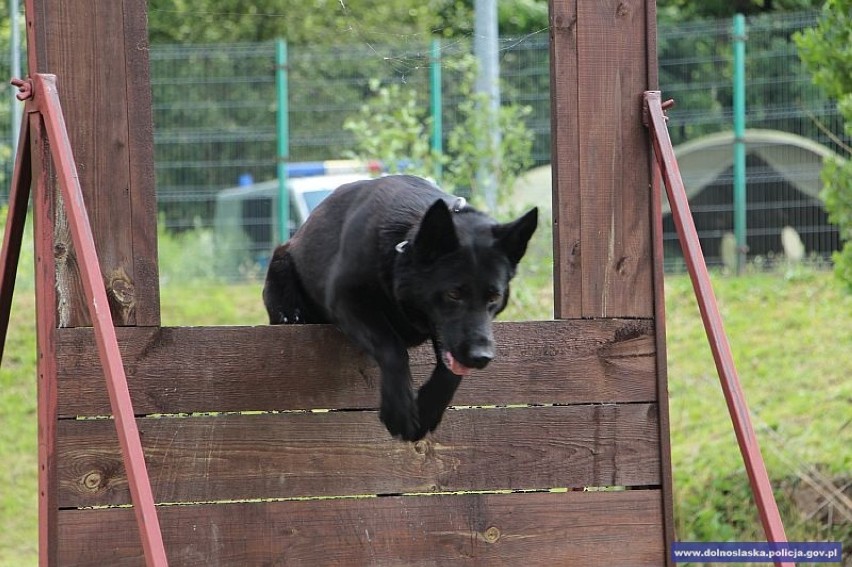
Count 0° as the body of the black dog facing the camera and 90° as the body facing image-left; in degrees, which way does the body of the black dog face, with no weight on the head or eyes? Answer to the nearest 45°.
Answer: approximately 315°

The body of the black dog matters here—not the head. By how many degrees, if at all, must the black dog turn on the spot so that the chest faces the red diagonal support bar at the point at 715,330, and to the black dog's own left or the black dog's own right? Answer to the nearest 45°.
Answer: approximately 45° to the black dog's own left

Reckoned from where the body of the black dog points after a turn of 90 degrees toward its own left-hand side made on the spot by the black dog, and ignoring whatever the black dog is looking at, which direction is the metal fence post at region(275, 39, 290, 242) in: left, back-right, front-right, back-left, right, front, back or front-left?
front-left

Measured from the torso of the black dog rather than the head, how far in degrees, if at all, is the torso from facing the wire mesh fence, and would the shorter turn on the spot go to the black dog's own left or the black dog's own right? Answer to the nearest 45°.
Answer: approximately 135° to the black dog's own left

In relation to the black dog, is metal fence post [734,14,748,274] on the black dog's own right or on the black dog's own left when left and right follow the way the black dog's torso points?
on the black dog's own left
